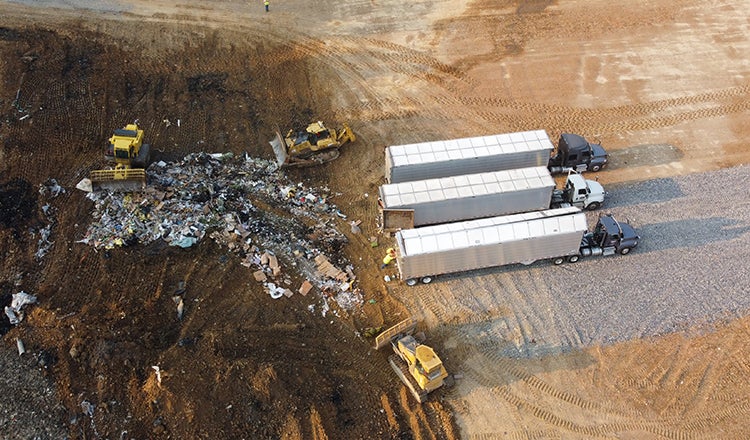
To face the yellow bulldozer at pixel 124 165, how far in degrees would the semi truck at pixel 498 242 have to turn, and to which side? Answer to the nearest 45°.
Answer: approximately 180°

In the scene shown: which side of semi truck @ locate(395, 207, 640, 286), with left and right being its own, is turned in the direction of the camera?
right

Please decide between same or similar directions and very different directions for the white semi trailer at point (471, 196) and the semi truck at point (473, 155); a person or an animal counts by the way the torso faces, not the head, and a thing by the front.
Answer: same or similar directions

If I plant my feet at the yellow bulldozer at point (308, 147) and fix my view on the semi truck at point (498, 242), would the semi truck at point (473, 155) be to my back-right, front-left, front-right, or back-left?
front-left

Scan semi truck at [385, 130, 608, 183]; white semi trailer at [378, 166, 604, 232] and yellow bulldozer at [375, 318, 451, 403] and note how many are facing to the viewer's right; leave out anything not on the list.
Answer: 2

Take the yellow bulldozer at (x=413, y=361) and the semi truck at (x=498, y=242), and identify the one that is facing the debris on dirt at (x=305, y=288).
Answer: the yellow bulldozer

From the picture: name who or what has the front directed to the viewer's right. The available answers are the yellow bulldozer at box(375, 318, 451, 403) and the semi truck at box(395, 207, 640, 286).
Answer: the semi truck

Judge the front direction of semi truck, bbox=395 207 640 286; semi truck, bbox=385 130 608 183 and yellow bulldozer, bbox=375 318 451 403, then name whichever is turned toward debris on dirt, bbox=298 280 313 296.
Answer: the yellow bulldozer

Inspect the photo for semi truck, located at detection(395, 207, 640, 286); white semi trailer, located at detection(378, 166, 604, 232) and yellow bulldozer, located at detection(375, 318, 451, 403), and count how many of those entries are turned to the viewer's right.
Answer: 2

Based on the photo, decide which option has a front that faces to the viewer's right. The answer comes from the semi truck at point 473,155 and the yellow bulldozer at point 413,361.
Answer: the semi truck

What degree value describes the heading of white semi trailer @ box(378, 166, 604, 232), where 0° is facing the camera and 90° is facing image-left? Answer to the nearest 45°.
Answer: approximately 270°

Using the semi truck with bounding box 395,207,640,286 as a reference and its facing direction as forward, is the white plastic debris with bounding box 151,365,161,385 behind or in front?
behind

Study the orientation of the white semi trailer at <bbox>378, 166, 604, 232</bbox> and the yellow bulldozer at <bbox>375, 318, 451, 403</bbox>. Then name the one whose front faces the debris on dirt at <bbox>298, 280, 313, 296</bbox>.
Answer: the yellow bulldozer

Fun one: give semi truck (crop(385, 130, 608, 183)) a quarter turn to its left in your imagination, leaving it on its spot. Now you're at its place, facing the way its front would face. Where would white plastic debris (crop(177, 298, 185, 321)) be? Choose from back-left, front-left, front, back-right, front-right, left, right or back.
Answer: back-left

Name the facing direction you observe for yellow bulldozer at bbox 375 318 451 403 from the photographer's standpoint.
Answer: facing away from the viewer and to the left of the viewer

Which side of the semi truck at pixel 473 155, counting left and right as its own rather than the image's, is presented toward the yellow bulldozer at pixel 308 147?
back

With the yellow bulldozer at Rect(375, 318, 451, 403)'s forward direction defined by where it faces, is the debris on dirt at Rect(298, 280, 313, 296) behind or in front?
in front

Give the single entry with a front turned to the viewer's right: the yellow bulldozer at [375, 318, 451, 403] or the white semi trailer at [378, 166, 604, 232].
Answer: the white semi trailer

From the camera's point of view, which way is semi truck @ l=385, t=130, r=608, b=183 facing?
to the viewer's right
